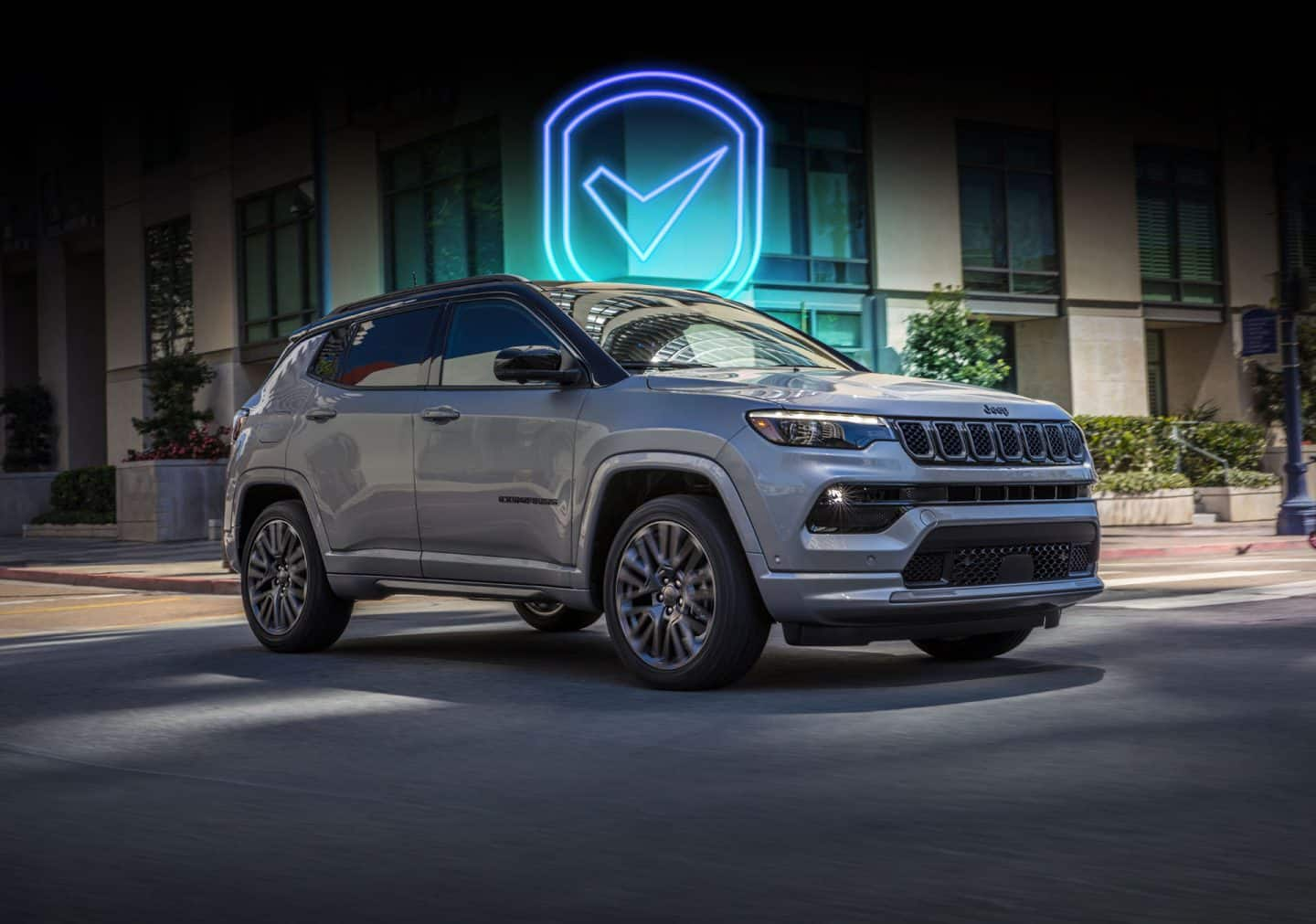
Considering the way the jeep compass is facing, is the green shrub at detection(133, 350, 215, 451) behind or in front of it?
behind

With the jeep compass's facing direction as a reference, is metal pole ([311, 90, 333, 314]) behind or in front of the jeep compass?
behind

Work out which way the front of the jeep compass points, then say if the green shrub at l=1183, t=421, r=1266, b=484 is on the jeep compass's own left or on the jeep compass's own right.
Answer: on the jeep compass's own left

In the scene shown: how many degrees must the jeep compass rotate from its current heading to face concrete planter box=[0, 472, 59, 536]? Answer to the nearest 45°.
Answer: approximately 180°

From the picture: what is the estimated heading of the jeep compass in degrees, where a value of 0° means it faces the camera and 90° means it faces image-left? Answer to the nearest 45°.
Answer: approximately 315°

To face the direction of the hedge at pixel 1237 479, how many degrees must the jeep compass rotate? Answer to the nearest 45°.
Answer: approximately 90° to its left

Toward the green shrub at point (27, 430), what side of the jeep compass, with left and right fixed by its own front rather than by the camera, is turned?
back

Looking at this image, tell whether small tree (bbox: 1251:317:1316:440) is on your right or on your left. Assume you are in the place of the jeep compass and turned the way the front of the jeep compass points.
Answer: on your left

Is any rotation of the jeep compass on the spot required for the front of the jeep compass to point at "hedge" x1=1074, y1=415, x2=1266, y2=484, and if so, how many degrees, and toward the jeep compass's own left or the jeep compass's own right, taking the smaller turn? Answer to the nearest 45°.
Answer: approximately 90° to the jeep compass's own left
